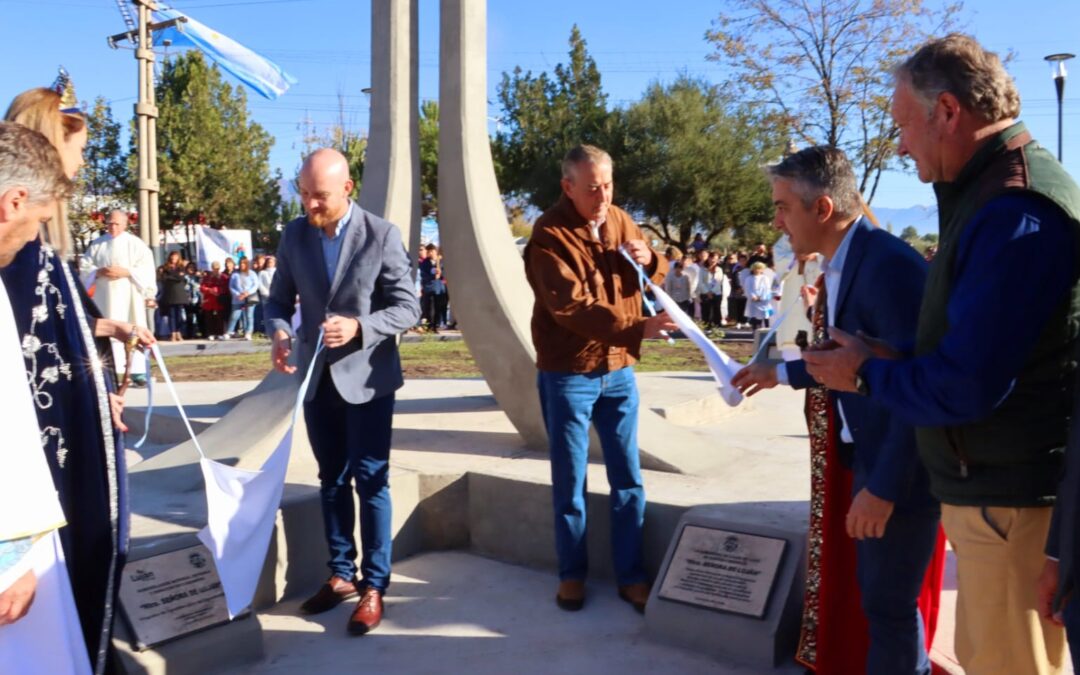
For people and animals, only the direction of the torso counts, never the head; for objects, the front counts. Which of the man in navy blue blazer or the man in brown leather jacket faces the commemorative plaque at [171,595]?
the man in navy blue blazer

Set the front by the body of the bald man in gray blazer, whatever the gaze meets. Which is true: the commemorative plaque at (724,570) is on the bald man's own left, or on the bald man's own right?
on the bald man's own left

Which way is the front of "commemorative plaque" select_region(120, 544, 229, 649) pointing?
toward the camera

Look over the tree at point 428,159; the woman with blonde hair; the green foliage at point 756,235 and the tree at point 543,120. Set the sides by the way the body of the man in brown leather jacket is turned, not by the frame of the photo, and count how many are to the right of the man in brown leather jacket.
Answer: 1

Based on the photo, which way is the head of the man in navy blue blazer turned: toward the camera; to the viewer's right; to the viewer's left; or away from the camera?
to the viewer's left

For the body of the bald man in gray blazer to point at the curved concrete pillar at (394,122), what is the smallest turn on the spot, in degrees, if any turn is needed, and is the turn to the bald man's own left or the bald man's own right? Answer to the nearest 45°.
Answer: approximately 135° to the bald man's own right

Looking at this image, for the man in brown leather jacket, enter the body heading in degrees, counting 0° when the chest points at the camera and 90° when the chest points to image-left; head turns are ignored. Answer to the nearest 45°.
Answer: approximately 315°

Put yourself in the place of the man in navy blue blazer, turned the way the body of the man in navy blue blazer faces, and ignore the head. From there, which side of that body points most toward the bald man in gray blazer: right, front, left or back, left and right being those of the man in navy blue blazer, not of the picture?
front

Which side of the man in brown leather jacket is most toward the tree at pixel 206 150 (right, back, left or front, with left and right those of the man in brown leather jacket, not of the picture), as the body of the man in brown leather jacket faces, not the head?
back

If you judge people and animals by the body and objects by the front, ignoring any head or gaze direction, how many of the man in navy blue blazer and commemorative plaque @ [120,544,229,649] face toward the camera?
1

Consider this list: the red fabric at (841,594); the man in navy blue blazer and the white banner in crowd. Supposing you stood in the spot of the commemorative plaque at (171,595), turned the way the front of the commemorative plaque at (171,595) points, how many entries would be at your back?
1

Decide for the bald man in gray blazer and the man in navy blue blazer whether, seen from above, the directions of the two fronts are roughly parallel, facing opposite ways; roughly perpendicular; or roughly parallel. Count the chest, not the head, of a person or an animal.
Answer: roughly perpendicular

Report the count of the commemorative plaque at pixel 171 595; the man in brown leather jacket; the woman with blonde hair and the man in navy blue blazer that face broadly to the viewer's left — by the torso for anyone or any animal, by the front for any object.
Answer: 1

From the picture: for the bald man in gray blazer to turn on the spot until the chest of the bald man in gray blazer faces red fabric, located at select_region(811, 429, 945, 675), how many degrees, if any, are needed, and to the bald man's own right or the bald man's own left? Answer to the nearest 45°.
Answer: approximately 90° to the bald man's own left

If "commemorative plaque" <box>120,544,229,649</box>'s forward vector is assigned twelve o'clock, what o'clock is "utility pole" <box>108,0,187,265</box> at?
The utility pole is roughly at 6 o'clock from the commemorative plaque.

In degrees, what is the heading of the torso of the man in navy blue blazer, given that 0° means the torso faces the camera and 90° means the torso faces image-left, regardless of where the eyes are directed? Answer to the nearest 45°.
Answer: approximately 90°

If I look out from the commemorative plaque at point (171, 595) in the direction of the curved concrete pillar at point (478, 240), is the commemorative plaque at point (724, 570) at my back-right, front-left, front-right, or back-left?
front-right

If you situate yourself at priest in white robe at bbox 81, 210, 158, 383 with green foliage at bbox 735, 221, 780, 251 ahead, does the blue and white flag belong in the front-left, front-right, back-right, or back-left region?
front-left

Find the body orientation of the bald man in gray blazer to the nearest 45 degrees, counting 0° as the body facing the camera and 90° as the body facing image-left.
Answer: approximately 45°

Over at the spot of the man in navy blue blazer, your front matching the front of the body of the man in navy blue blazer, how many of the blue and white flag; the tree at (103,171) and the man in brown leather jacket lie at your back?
0

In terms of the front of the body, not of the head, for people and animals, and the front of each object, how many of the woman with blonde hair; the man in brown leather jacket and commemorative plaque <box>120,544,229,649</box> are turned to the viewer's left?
0
